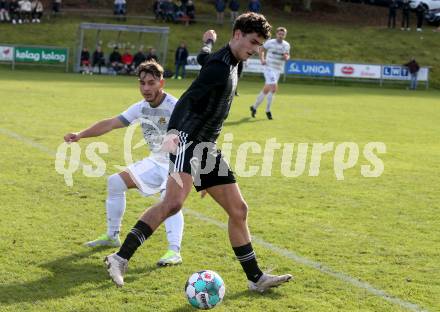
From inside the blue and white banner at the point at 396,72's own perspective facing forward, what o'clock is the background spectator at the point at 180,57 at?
The background spectator is roughly at 2 o'clock from the blue and white banner.

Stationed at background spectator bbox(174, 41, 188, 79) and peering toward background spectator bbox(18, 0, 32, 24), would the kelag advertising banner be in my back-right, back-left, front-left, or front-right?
front-left

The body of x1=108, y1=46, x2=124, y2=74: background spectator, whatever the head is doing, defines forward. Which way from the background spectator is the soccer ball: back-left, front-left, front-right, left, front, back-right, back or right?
front

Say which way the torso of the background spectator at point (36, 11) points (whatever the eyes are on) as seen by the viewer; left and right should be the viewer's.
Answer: facing the viewer

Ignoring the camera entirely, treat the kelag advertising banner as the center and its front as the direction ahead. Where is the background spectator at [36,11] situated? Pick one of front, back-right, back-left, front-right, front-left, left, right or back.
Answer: back

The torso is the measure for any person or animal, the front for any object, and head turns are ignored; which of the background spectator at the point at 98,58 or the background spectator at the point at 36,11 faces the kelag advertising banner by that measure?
the background spectator at the point at 36,11

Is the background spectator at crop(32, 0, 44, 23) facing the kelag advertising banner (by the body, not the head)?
yes

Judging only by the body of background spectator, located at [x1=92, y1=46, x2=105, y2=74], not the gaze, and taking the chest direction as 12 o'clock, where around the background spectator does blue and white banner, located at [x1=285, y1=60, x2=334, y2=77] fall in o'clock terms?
The blue and white banner is roughly at 9 o'clock from the background spectator.

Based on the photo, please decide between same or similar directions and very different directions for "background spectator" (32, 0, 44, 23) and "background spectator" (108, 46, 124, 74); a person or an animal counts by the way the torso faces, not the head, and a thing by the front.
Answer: same or similar directions

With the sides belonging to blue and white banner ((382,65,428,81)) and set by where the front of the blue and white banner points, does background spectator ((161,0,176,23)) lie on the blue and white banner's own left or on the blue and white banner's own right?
on the blue and white banner's own right

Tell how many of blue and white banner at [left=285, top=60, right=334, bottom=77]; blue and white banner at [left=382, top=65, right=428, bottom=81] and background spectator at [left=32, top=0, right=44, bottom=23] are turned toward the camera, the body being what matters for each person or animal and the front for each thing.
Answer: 3

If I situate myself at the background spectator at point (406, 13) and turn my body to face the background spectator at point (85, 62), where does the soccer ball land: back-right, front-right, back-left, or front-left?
front-left

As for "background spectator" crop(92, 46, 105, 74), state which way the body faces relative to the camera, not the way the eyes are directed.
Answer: toward the camera

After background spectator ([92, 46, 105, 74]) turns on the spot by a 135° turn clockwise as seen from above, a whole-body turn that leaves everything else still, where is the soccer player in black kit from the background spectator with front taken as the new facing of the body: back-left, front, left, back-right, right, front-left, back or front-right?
back-left

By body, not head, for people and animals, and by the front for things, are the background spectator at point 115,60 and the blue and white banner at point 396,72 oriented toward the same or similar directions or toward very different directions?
same or similar directions

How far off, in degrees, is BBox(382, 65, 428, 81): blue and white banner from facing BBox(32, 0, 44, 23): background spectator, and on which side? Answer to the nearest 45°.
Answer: approximately 90° to its right

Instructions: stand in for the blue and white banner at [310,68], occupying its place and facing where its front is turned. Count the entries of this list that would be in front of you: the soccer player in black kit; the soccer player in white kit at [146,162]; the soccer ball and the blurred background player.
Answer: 4

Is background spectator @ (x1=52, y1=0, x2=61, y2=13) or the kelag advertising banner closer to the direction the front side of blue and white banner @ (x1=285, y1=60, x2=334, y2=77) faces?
the kelag advertising banner

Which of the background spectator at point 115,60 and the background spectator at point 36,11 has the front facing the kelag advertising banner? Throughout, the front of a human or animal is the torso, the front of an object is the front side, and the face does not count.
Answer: the background spectator at point 36,11

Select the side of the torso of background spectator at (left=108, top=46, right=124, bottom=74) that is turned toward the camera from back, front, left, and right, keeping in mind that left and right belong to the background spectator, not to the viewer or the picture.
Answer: front
